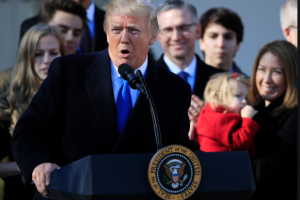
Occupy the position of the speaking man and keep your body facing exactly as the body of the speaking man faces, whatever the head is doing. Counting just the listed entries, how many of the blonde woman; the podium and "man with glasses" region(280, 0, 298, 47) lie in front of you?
1

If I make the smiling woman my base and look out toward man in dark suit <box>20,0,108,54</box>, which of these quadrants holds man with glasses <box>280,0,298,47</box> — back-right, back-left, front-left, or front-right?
front-right

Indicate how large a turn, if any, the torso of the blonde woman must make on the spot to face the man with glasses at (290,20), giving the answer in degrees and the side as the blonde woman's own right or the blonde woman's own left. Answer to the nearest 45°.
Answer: approximately 45° to the blonde woman's own left

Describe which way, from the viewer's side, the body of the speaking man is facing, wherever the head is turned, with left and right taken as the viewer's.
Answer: facing the viewer

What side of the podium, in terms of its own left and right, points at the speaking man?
back

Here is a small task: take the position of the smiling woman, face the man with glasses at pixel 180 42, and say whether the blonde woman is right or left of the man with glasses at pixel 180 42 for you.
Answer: left

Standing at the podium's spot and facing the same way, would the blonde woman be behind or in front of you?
behind

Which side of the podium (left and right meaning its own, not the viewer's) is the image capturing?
front

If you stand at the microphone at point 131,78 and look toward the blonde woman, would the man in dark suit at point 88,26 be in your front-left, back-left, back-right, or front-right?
front-right

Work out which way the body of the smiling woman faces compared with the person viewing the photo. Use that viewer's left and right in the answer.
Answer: facing the viewer and to the left of the viewer

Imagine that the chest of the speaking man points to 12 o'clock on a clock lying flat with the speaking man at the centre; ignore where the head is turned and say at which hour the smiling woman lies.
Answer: The smiling woman is roughly at 8 o'clock from the speaking man.

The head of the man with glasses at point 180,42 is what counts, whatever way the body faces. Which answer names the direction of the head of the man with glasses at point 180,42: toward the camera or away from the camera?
toward the camera

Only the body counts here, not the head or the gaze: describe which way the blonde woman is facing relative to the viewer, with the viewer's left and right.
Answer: facing the viewer and to the right of the viewer

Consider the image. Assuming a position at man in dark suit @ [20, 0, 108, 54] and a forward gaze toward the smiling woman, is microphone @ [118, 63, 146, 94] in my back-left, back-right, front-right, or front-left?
front-right
